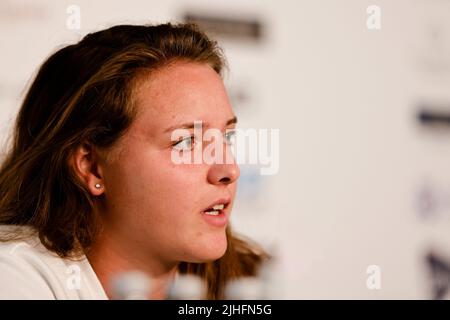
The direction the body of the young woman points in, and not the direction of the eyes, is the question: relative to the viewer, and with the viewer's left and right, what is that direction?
facing the viewer and to the right of the viewer

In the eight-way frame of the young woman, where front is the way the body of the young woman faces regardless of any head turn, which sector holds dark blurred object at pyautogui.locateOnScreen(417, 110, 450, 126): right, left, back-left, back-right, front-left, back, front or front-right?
left

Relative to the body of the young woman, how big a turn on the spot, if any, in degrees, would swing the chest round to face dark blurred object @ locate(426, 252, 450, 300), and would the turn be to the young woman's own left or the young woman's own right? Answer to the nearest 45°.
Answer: approximately 90° to the young woman's own left

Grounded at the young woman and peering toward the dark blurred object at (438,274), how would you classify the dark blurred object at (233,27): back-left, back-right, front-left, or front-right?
front-left

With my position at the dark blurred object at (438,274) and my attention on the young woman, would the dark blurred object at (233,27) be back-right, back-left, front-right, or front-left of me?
front-right

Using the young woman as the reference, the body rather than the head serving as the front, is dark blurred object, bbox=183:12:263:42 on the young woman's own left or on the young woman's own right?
on the young woman's own left
